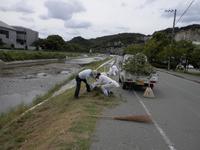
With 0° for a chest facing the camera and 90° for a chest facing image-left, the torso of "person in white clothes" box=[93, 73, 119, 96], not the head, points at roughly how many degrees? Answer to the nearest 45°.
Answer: approximately 90°
